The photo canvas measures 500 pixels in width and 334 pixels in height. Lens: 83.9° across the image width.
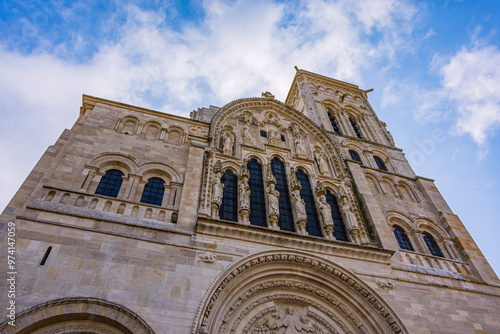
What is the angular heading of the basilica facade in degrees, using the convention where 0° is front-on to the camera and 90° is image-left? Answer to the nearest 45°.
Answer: approximately 0°
